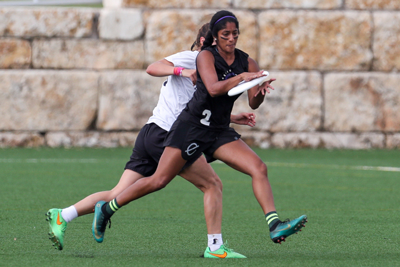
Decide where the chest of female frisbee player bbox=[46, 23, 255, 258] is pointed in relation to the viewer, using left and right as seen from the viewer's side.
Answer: facing to the right of the viewer

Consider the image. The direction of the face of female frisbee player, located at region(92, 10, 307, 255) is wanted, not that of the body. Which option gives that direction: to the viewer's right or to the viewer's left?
to the viewer's right

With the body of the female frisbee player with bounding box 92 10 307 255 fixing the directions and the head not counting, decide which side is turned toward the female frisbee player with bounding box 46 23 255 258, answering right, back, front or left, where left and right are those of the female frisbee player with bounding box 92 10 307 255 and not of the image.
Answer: back

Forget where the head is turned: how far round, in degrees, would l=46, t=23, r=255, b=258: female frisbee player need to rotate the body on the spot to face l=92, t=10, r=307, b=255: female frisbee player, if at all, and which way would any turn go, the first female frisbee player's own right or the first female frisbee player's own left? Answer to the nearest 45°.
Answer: approximately 45° to the first female frisbee player's own right
